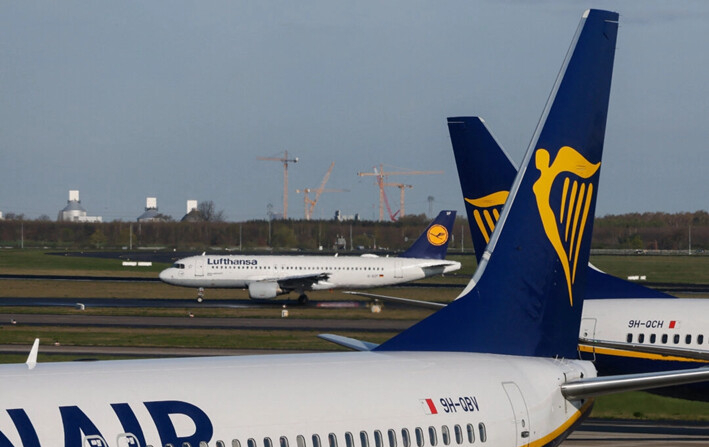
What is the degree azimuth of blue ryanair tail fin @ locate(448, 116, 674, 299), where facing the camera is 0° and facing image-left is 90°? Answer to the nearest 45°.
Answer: approximately 270°
